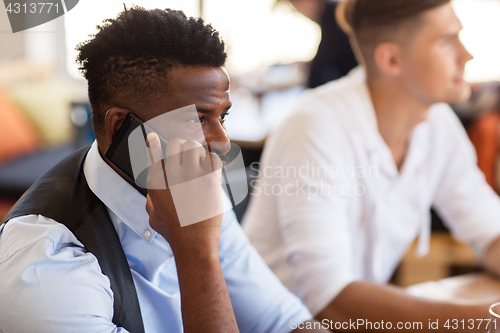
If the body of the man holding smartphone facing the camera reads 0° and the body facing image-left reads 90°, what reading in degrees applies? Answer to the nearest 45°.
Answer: approximately 315°

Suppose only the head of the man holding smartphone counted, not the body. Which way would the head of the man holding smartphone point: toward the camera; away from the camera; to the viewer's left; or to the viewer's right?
to the viewer's right
